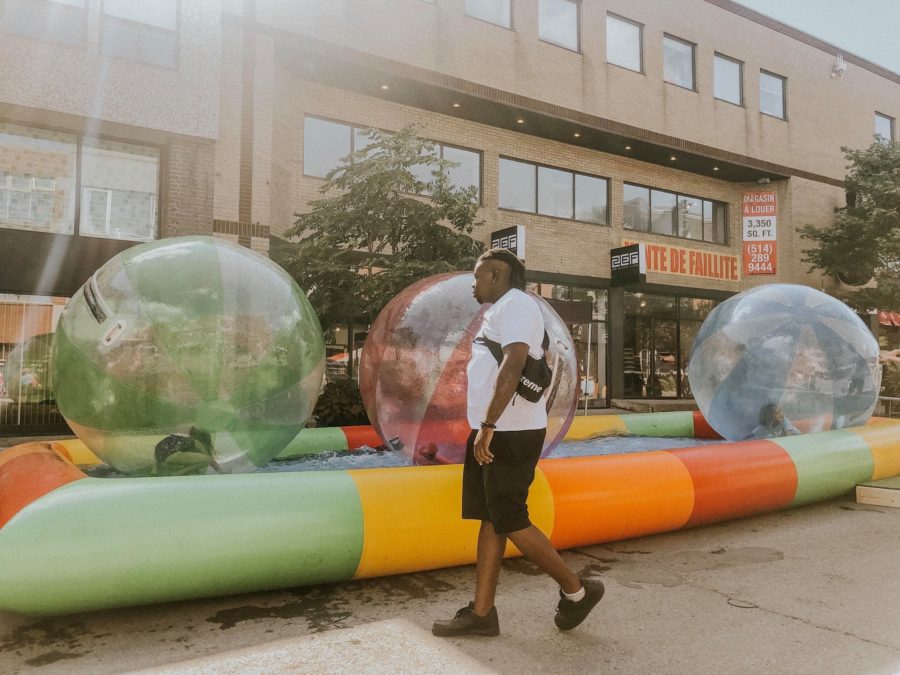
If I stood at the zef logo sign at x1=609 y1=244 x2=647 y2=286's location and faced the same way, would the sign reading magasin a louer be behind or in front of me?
behind

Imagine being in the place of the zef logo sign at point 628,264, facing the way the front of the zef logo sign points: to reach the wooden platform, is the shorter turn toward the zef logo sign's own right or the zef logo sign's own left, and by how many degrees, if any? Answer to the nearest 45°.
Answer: approximately 45° to the zef logo sign's own left

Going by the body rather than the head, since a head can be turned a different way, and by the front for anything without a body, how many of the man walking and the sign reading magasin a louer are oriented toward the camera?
1

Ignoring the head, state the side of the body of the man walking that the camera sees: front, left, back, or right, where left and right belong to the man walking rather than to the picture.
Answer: left

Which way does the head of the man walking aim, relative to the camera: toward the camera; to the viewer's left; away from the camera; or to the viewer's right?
to the viewer's left

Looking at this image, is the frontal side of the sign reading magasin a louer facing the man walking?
yes

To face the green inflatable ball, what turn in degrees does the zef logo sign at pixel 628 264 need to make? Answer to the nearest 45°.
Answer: approximately 45° to its left
